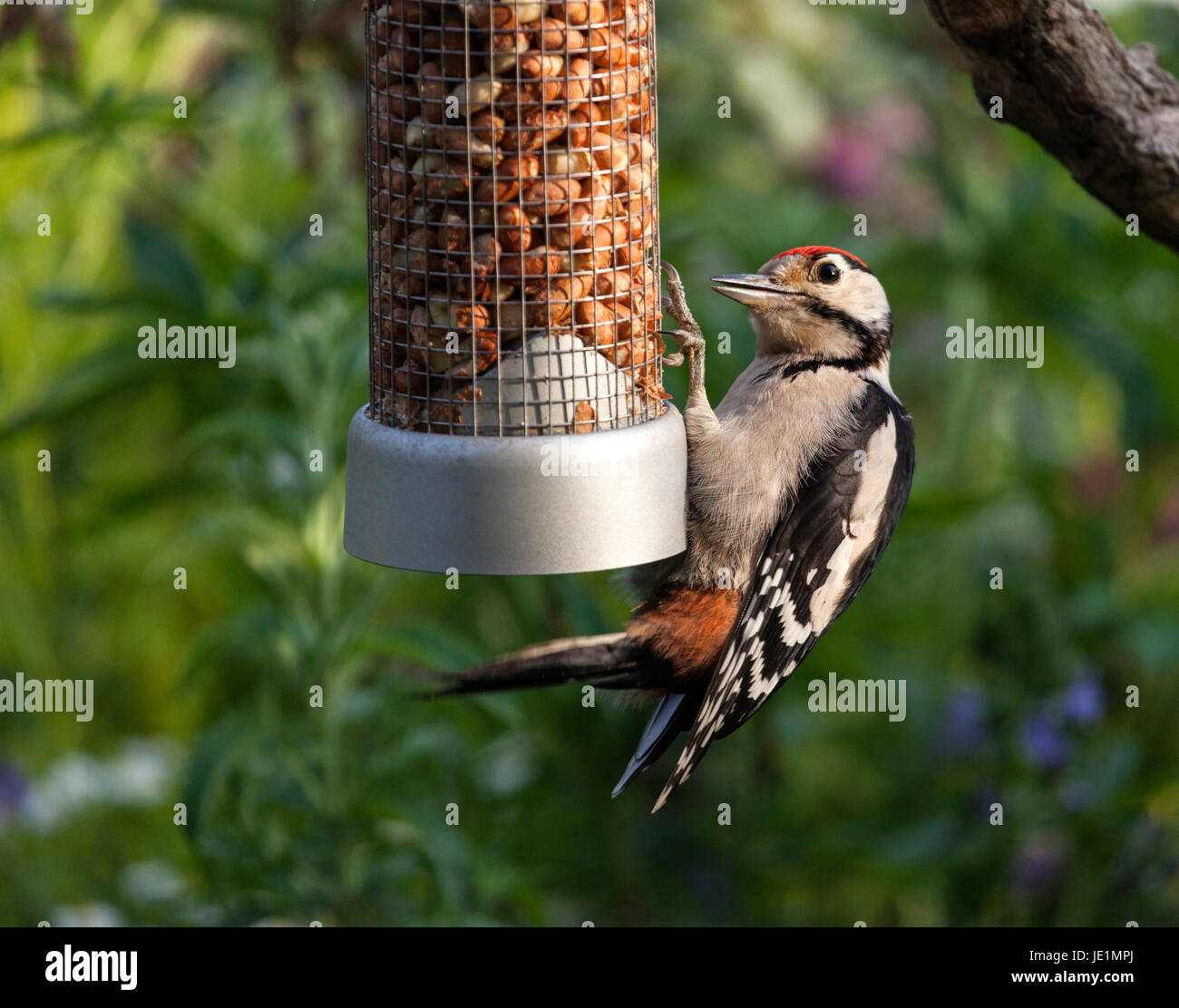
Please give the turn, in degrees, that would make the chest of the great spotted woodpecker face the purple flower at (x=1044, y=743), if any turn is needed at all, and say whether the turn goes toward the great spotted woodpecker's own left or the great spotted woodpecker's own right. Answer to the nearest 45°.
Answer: approximately 135° to the great spotted woodpecker's own right

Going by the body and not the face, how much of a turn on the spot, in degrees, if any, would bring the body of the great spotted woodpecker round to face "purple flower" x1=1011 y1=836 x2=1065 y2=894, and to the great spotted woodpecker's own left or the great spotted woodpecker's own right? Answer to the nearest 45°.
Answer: approximately 135° to the great spotted woodpecker's own right

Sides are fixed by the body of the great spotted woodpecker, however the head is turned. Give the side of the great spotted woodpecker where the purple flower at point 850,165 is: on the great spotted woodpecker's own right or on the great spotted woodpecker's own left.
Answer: on the great spotted woodpecker's own right

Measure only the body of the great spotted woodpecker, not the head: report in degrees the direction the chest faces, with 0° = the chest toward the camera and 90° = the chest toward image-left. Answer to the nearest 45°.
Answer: approximately 90°
